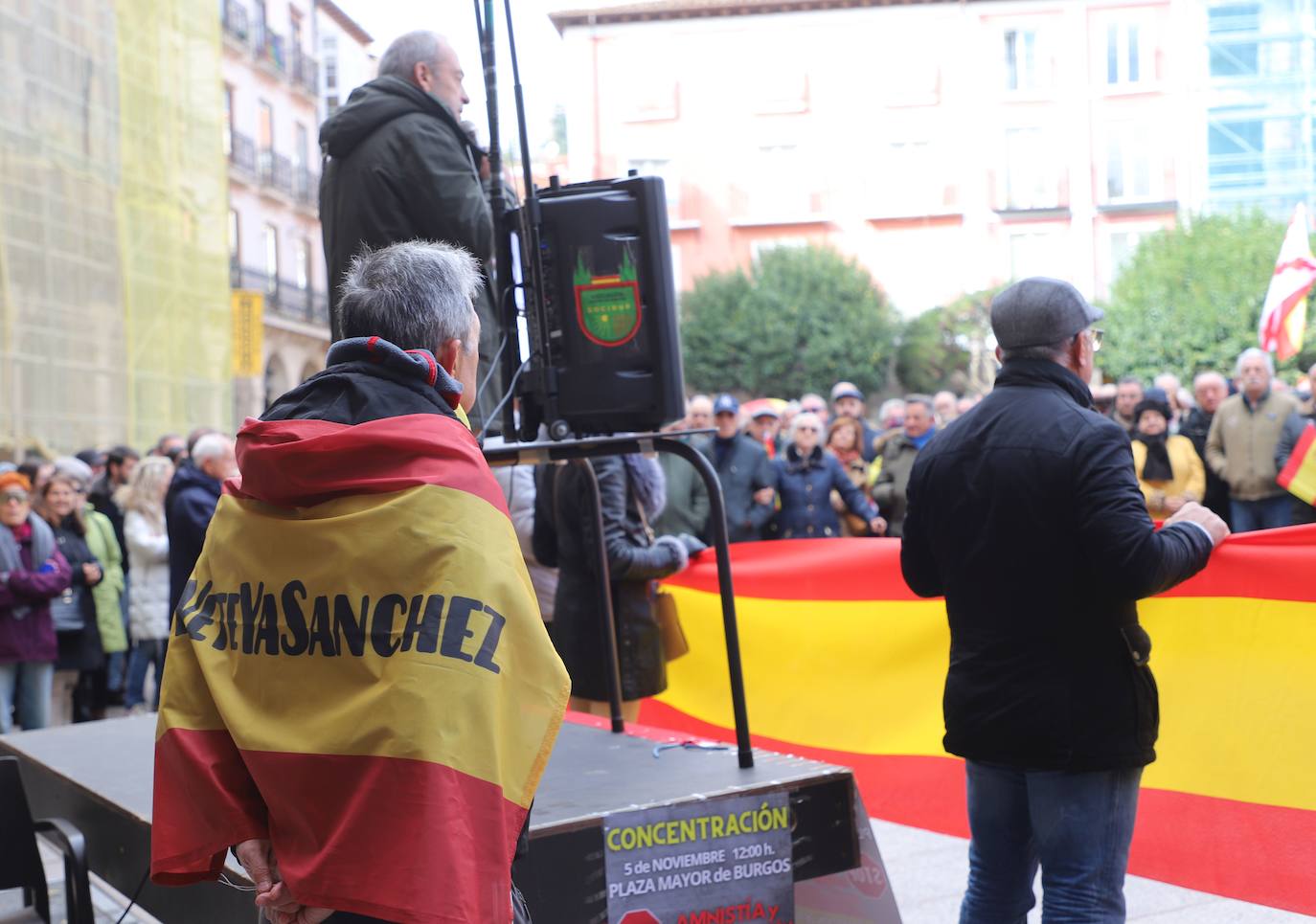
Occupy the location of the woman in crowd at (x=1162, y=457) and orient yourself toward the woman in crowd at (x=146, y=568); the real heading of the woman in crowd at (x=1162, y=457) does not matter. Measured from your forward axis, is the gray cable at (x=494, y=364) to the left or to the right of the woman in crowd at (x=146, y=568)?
left

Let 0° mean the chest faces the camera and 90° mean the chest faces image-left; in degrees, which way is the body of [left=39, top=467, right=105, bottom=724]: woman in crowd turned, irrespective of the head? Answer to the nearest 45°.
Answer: approximately 315°

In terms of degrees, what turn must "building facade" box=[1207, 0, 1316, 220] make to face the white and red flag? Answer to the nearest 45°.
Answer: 0° — it already faces it

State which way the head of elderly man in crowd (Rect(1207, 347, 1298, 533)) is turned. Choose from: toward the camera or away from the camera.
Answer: toward the camera

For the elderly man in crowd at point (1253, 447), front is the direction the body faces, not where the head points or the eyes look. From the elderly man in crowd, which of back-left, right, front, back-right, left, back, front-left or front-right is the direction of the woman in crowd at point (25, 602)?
front-right

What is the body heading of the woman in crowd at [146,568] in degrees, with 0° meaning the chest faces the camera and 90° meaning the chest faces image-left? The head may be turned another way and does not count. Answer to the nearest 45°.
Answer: approximately 270°

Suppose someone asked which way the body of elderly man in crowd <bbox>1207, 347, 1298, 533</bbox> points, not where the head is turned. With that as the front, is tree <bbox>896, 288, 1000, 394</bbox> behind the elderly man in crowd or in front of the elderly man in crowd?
behind

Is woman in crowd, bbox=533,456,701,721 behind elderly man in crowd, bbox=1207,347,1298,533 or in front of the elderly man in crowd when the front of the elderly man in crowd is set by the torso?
in front

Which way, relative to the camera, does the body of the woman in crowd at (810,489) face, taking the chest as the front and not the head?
toward the camera

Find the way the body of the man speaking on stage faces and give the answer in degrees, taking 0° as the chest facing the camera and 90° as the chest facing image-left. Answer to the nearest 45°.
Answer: approximately 225°

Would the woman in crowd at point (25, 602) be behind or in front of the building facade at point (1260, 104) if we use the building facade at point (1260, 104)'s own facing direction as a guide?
in front

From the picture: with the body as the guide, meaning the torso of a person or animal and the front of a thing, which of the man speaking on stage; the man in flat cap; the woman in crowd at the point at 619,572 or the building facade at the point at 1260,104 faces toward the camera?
the building facade

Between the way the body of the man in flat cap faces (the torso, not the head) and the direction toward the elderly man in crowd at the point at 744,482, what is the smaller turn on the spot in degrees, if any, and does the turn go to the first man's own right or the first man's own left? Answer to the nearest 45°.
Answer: approximately 45° to the first man's own left
